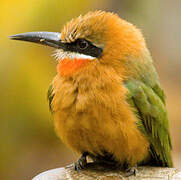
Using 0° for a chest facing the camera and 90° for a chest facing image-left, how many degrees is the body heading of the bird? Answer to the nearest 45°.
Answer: approximately 45°
